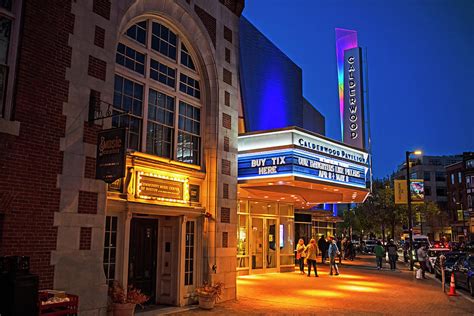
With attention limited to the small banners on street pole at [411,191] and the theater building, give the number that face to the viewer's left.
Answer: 0

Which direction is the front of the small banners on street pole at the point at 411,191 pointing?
toward the camera

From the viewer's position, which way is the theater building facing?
facing the viewer and to the right of the viewer

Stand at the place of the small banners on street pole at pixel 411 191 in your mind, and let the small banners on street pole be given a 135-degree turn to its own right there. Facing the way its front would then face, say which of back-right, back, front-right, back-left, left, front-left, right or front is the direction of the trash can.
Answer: back-left

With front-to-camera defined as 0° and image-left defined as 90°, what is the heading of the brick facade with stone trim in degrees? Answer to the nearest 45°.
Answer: approximately 315°

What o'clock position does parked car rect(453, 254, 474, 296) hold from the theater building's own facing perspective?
The parked car is roughly at 11 o'clock from the theater building.

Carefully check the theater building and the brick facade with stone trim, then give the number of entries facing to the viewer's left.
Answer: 0

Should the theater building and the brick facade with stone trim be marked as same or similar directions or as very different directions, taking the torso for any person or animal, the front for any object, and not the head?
same or similar directions

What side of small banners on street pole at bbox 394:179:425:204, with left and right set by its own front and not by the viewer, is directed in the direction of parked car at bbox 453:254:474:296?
front

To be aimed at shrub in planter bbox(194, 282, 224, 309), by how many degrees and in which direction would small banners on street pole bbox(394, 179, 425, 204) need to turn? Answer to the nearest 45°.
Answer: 0° — it already faces it

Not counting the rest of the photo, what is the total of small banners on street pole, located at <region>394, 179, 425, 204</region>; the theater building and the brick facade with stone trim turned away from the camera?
0

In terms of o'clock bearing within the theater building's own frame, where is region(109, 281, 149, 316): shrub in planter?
The shrub in planter is roughly at 2 o'clock from the theater building.
